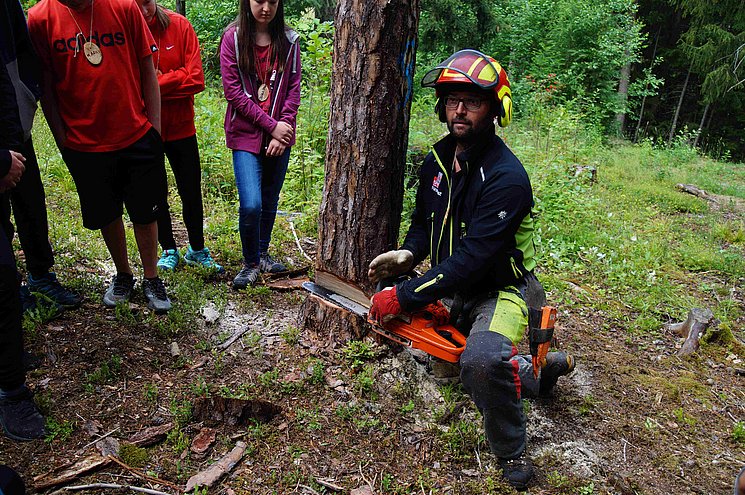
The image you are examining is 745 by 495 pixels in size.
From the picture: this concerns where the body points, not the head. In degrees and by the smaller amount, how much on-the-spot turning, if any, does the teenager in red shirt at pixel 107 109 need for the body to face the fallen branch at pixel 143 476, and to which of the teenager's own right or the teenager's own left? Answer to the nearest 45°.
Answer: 0° — they already face it

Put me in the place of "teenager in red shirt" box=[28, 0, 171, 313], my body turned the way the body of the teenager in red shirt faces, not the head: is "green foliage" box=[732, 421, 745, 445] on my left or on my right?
on my left

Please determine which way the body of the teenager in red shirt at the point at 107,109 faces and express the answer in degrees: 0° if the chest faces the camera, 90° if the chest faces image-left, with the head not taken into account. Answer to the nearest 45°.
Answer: approximately 0°

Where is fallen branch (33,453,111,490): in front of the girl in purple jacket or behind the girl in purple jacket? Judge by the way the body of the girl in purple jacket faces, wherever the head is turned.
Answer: in front

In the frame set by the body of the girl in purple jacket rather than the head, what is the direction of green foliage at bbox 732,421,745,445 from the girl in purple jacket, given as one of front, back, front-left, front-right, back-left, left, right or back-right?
front-left

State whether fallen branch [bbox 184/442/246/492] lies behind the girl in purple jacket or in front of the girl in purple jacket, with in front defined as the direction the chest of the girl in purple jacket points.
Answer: in front

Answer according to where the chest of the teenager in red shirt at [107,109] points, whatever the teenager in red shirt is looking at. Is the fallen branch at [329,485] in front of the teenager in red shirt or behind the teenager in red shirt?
in front

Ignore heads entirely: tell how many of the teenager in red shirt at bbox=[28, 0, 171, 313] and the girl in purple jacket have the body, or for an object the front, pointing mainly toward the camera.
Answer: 2
